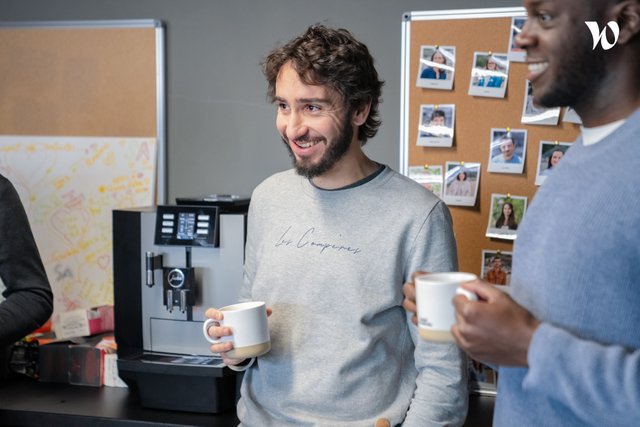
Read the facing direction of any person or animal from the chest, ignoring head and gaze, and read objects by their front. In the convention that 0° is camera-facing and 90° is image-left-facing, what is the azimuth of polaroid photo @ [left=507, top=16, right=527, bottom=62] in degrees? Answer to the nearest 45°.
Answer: approximately 0°

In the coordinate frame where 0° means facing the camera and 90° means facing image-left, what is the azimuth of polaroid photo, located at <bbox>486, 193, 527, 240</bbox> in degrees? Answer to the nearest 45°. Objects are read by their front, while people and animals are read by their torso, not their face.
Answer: approximately 0°

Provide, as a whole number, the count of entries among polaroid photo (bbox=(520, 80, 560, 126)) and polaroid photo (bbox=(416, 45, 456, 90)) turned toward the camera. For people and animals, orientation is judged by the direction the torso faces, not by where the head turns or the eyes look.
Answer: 2

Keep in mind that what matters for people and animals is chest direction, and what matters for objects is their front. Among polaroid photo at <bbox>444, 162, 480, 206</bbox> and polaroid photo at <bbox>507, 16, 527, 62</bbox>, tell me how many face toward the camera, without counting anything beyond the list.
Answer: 2

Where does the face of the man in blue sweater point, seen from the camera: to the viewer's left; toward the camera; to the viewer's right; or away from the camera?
to the viewer's left
